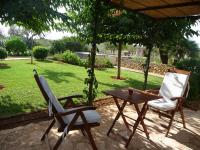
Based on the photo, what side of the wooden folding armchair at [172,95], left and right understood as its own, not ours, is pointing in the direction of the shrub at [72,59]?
right

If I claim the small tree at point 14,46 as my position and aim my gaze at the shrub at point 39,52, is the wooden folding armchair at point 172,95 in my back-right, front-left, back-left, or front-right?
front-right

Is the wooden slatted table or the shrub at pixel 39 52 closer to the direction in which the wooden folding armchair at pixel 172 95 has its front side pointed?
the wooden slatted table

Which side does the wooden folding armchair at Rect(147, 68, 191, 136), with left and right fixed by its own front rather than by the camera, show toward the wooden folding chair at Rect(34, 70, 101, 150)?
front

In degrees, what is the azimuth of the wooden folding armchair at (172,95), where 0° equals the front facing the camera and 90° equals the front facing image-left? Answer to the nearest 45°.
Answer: approximately 45°

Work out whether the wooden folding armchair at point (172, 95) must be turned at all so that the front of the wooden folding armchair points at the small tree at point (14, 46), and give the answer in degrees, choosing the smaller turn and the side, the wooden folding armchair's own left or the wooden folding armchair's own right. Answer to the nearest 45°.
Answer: approximately 90° to the wooden folding armchair's own right

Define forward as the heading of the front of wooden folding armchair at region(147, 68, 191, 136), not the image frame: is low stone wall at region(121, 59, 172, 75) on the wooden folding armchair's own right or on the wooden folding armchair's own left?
on the wooden folding armchair's own right

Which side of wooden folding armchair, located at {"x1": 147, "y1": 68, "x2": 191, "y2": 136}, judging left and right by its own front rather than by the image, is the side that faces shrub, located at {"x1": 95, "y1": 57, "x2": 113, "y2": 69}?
right
